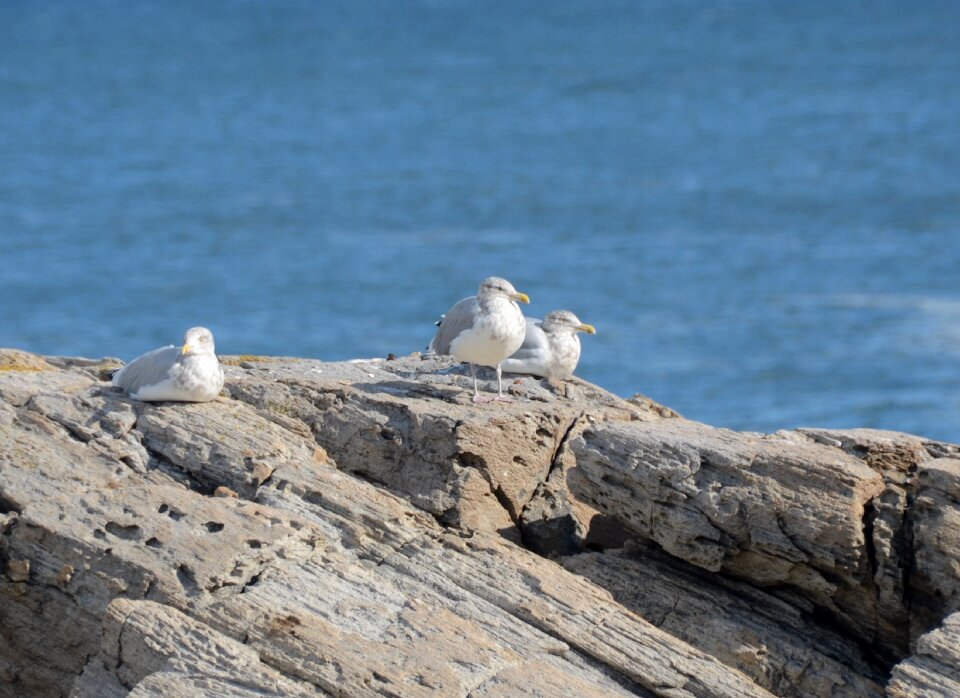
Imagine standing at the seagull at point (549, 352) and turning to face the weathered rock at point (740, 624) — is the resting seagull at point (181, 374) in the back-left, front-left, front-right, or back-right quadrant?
back-right

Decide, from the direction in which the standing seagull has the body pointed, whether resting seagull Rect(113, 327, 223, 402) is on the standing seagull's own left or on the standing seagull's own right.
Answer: on the standing seagull's own right

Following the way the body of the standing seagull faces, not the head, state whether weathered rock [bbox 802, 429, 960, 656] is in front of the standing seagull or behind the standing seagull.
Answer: in front

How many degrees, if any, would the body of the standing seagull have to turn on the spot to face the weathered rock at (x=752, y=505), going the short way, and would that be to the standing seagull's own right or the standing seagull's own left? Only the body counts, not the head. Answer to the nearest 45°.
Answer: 0° — it already faces it

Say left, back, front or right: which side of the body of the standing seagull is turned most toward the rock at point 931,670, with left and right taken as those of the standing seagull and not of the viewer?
front

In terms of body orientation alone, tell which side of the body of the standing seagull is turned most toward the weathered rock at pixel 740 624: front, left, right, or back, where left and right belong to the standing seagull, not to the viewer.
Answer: front

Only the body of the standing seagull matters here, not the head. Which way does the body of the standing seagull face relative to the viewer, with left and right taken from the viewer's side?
facing the viewer and to the right of the viewer

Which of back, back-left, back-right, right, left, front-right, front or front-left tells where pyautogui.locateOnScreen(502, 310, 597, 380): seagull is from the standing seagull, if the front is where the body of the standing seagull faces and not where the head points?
left
